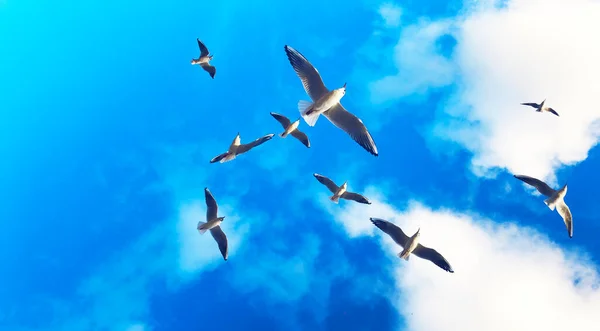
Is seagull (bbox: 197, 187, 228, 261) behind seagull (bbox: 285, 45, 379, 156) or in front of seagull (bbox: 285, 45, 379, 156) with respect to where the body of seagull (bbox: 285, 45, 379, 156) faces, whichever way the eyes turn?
behind

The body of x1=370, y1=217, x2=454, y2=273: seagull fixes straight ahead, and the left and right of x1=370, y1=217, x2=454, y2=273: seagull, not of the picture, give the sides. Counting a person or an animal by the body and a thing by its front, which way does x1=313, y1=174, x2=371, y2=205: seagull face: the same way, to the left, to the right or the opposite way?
the same way

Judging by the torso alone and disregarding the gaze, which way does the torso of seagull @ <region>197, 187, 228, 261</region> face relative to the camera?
to the viewer's right
